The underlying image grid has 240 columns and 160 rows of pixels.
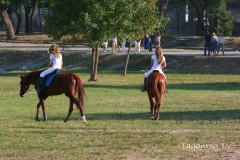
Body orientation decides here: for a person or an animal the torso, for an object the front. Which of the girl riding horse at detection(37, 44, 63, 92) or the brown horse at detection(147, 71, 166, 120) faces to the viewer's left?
the girl riding horse

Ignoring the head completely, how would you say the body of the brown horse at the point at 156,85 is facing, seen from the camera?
away from the camera

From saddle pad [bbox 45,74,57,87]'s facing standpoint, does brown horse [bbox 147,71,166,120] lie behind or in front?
behind

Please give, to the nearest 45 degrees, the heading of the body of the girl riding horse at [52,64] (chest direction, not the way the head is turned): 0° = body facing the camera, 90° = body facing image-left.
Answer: approximately 90°

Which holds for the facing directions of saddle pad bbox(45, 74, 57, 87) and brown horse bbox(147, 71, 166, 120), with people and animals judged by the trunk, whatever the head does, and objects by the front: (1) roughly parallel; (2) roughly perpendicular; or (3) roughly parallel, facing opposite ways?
roughly perpendicular

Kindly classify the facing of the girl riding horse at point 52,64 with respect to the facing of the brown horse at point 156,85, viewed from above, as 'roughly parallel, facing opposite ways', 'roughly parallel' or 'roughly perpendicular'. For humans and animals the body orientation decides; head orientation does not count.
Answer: roughly perpendicular

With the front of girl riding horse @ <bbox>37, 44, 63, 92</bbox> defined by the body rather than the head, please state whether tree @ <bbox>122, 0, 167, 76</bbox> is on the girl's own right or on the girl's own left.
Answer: on the girl's own right

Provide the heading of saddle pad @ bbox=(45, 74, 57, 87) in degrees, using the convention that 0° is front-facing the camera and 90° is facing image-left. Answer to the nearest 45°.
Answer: approximately 90°
